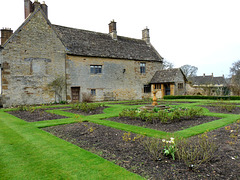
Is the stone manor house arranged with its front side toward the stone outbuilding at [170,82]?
no

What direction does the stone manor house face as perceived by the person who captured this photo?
facing the viewer and to the right of the viewer
